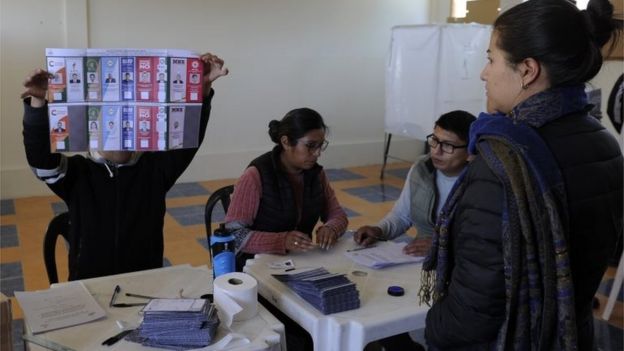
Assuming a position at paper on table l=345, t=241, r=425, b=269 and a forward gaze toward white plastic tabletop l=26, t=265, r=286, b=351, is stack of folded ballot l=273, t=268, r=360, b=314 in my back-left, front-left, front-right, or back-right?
front-left

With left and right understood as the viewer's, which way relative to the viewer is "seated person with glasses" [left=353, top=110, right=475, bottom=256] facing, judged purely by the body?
facing the viewer and to the left of the viewer

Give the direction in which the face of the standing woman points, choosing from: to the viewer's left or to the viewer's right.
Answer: to the viewer's left

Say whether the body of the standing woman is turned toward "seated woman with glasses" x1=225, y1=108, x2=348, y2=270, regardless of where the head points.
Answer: yes

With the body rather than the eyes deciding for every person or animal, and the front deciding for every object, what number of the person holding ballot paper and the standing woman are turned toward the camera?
1

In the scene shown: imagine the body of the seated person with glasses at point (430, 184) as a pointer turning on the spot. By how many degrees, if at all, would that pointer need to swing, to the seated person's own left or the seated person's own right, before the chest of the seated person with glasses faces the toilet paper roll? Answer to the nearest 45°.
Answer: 0° — they already face it

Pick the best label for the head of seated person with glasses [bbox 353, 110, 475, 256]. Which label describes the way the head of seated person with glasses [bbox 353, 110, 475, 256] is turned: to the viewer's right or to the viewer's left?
to the viewer's left

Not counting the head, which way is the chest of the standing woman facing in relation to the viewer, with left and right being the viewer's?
facing away from the viewer and to the left of the viewer

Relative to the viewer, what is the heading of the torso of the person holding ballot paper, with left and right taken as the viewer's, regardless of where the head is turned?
facing the viewer

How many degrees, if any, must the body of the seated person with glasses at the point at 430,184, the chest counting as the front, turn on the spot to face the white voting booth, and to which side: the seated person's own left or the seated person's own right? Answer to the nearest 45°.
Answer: approximately 135° to the seated person's own right

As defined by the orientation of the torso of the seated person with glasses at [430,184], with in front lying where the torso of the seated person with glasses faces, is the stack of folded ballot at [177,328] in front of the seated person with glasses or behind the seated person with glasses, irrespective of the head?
in front

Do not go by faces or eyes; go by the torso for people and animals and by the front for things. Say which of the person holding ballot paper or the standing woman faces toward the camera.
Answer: the person holding ballot paper

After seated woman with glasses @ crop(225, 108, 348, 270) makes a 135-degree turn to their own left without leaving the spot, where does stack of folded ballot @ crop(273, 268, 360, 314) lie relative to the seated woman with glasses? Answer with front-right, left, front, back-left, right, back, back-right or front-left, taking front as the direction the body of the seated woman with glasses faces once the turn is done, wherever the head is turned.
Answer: back

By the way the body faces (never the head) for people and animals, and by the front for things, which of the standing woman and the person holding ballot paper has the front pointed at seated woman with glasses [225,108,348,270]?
the standing woman

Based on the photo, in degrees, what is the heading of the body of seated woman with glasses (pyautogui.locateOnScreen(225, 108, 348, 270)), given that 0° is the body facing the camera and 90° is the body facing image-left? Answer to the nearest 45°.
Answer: approximately 315°

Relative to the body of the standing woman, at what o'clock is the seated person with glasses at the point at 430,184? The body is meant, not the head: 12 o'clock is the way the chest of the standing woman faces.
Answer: The seated person with glasses is roughly at 1 o'clock from the standing woman.
